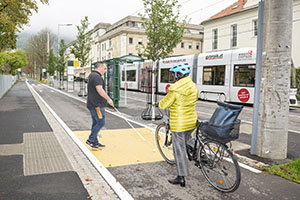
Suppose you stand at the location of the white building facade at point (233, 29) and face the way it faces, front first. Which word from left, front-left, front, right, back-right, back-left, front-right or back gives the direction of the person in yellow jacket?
front-left

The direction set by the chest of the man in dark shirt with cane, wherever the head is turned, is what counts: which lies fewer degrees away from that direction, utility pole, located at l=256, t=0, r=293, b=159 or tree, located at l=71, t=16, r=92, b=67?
the utility pole

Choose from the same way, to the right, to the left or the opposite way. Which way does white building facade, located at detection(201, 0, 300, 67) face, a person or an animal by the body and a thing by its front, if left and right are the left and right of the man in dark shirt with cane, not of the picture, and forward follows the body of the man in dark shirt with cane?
the opposite way

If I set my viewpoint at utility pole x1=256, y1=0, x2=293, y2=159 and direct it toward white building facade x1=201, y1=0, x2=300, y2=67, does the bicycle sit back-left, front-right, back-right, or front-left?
back-left

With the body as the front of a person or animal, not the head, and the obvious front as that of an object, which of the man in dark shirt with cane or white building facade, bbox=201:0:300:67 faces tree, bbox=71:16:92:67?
the white building facade

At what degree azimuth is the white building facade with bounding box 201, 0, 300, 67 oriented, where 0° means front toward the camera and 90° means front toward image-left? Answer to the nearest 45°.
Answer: approximately 45°

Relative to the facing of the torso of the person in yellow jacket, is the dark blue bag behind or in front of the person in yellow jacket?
behind

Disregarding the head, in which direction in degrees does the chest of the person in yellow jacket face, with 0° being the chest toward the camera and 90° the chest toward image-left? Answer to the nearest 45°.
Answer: approximately 135°

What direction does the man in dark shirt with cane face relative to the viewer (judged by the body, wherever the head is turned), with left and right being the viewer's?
facing to the right of the viewer

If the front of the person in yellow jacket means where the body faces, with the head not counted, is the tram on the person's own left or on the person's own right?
on the person's own right

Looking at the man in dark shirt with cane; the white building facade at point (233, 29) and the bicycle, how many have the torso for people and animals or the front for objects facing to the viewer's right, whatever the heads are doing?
1

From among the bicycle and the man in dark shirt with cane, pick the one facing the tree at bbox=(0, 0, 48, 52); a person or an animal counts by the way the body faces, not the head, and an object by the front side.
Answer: the bicycle

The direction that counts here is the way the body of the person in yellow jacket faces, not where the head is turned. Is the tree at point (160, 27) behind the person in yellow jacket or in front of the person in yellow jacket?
in front

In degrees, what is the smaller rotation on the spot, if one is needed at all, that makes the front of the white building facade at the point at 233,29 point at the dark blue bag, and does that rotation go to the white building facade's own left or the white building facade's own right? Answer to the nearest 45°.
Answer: approximately 45° to the white building facade's own left
